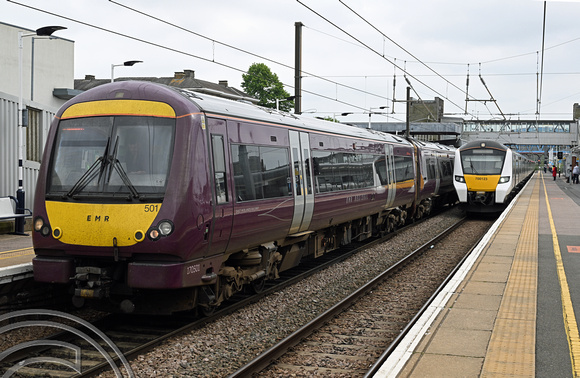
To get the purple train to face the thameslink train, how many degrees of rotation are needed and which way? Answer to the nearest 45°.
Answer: approximately 180°

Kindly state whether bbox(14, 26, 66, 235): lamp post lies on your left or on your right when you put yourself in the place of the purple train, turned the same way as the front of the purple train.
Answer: on your right

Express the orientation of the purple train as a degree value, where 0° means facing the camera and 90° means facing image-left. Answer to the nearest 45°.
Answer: approximately 45°
